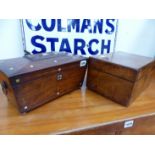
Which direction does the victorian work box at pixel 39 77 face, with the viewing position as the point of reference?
facing the viewer and to the right of the viewer

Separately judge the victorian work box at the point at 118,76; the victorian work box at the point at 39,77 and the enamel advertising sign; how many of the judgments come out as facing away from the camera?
0

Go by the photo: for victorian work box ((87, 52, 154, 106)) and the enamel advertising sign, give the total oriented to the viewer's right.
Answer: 0

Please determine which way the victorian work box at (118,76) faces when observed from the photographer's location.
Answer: facing the viewer and to the left of the viewer

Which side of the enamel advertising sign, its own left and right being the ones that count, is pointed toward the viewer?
front

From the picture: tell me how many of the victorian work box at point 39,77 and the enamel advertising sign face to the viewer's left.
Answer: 0
